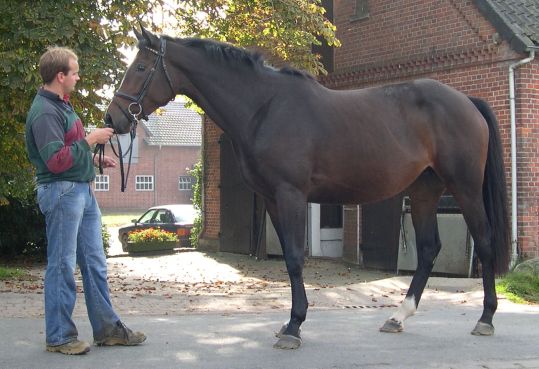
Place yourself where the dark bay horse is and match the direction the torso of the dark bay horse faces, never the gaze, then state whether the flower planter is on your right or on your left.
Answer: on your right

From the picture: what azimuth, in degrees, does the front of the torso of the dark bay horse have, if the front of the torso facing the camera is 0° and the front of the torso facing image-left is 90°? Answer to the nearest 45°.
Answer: approximately 90°

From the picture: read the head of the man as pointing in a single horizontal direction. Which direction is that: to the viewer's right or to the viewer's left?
to the viewer's right

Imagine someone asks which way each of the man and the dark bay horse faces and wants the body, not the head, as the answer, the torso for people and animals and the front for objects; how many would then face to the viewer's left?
1

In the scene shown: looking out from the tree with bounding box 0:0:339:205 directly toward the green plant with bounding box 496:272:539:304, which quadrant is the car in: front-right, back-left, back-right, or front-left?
back-left

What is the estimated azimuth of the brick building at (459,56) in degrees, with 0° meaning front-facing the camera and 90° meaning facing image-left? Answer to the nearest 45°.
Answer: approximately 45°

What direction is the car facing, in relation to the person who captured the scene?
facing away from the viewer and to the left of the viewer

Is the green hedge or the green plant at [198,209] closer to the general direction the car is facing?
the green hedge

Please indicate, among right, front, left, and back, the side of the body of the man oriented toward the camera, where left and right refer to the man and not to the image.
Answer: right

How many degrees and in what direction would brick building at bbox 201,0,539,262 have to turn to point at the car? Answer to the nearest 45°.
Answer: approximately 90° to its right

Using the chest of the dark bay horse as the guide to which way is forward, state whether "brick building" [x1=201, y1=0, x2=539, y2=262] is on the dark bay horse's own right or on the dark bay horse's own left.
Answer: on the dark bay horse's own right

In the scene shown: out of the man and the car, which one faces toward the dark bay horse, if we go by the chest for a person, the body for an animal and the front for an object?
the man
